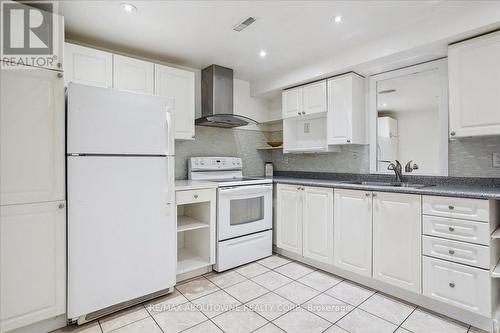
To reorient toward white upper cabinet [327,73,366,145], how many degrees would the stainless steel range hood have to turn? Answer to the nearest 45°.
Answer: approximately 45° to its left

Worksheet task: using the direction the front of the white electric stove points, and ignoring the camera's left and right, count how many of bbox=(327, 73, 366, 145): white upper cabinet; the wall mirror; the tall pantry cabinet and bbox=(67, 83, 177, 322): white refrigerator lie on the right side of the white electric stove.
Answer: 2

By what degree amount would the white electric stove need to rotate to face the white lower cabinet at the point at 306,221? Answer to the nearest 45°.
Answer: approximately 45° to its left

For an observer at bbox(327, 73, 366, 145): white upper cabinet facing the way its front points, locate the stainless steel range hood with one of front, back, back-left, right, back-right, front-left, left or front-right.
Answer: front-right

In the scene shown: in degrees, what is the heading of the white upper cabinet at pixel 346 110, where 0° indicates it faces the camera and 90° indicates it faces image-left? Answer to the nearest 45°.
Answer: approximately 45°

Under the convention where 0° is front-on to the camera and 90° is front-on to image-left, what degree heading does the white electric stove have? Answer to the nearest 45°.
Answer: approximately 315°
